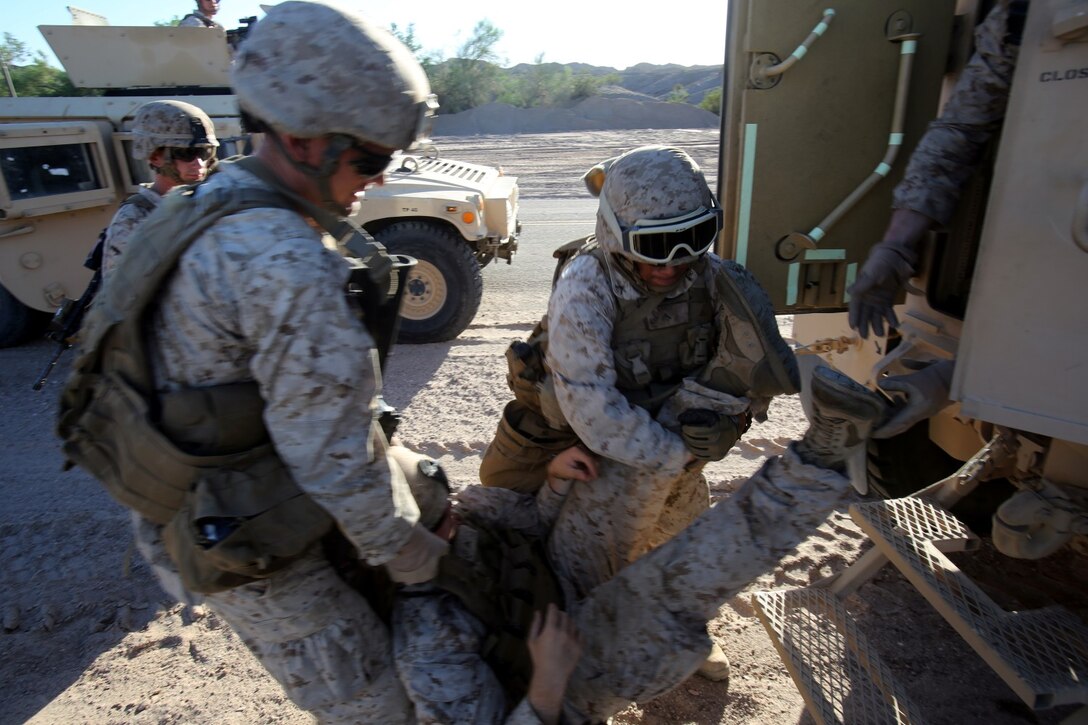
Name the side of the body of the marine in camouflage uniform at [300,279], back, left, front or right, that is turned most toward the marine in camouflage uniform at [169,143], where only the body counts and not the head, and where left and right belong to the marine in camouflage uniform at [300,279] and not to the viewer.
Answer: left

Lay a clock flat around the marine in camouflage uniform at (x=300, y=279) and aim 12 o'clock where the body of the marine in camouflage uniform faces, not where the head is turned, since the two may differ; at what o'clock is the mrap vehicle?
The mrap vehicle is roughly at 12 o'clock from the marine in camouflage uniform.

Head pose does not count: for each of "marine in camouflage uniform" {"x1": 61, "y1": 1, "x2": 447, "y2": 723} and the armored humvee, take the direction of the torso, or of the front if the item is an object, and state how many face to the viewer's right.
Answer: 2

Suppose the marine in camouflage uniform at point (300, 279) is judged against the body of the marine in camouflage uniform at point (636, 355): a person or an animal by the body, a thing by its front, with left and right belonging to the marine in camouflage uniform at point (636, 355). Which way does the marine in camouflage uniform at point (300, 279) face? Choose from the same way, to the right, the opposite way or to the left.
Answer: to the left

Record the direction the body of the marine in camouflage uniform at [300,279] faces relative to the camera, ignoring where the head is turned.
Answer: to the viewer's right

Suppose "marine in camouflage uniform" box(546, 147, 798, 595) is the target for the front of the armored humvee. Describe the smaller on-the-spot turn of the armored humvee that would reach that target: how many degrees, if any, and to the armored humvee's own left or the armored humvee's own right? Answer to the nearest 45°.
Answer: approximately 45° to the armored humvee's own right

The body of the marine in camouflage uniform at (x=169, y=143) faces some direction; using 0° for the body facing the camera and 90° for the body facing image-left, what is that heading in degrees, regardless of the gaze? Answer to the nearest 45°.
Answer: approximately 315°

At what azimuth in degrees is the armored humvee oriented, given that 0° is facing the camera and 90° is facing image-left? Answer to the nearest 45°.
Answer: approximately 270°

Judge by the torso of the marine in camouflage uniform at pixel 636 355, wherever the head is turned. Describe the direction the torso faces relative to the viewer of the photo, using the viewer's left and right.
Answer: facing the viewer and to the right of the viewer

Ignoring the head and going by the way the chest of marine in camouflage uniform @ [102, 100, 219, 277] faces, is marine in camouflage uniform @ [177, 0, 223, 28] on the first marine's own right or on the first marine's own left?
on the first marine's own left
